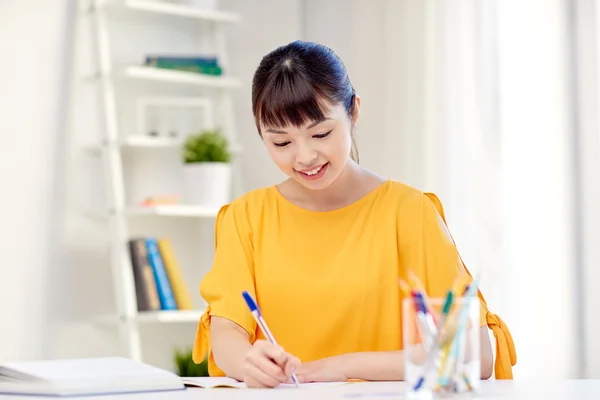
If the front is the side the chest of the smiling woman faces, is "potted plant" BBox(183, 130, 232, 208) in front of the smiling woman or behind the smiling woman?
behind

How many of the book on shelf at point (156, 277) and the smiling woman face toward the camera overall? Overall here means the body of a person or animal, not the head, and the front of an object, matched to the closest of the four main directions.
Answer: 2

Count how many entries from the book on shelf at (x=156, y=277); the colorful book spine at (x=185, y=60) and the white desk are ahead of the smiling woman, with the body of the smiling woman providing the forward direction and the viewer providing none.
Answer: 1

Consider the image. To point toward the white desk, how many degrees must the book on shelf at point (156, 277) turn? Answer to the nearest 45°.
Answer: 0° — it already faces it

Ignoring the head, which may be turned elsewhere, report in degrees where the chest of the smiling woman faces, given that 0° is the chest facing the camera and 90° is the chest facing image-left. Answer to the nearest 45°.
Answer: approximately 0°

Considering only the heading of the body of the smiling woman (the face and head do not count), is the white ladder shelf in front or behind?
behind

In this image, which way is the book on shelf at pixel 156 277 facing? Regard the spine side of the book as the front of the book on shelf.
toward the camera

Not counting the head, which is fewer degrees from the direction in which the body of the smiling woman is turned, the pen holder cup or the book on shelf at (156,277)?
the pen holder cup

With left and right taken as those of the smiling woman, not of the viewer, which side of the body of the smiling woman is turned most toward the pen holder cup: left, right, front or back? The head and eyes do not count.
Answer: front

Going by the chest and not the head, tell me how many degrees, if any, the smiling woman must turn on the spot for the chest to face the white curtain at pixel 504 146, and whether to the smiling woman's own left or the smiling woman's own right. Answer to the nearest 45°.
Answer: approximately 135° to the smiling woman's own left

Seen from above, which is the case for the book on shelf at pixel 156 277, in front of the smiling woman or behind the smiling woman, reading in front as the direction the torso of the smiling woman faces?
behind

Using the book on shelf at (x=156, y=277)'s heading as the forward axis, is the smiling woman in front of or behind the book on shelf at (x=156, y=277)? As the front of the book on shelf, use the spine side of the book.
in front

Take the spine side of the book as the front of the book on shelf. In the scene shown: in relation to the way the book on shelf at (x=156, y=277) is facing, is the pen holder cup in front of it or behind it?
in front
